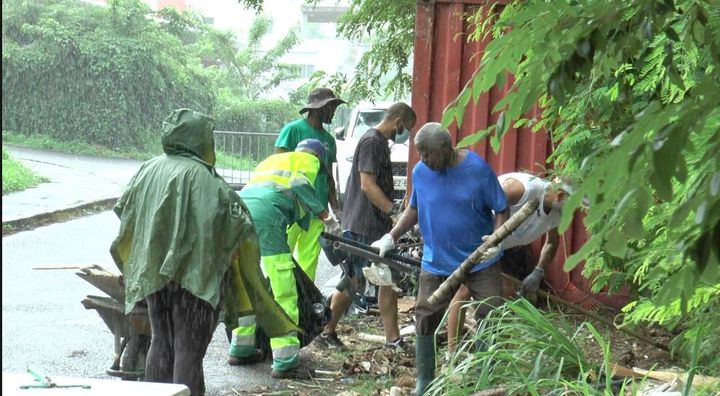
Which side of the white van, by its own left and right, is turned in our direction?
front

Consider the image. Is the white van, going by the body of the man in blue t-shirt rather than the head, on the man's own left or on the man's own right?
on the man's own right

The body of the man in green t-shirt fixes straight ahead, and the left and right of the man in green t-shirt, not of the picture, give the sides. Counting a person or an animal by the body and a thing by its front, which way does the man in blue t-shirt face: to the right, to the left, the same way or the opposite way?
to the right

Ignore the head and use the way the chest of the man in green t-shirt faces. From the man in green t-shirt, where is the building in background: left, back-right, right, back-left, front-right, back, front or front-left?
back-left

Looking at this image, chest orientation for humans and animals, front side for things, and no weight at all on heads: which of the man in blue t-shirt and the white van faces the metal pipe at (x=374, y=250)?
the white van

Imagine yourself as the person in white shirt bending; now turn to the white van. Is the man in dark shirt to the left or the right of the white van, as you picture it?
left

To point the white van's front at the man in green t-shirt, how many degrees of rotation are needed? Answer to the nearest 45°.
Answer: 0° — it already faces them

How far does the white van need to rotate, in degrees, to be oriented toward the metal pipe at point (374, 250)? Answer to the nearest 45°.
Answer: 0° — it already faces it

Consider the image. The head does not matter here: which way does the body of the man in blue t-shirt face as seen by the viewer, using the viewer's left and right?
facing the viewer and to the left of the viewer

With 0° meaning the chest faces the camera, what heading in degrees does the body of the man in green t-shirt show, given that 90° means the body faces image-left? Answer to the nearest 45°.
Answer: approximately 315°

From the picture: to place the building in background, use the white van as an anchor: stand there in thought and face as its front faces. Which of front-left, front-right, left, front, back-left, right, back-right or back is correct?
back

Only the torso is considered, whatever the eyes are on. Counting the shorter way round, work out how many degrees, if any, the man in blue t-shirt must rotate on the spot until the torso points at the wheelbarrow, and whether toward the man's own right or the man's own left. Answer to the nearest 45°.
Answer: approximately 45° to the man's own right
